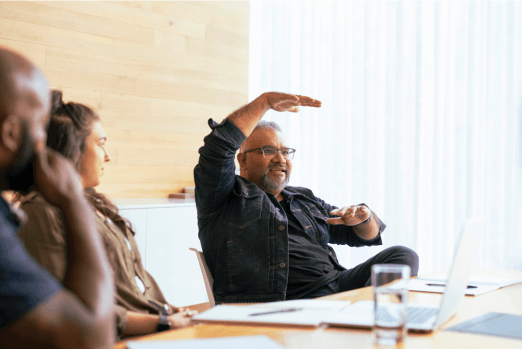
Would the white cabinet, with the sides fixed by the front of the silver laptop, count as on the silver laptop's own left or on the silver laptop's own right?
on the silver laptop's own right

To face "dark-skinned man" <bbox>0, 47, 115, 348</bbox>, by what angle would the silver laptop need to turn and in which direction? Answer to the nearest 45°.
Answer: approximately 45° to its left

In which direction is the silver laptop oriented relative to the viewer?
to the viewer's left

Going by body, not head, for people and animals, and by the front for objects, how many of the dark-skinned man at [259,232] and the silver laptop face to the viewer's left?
1

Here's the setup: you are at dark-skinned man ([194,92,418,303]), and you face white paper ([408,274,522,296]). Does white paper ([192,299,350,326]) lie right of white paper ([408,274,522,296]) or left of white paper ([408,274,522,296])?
right
